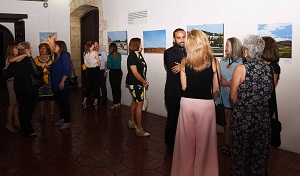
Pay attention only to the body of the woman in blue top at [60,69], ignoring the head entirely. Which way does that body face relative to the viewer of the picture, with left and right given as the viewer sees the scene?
facing to the left of the viewer

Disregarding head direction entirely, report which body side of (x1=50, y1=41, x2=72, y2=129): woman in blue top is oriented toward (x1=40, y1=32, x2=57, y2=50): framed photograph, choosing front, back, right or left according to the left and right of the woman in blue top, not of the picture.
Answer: right

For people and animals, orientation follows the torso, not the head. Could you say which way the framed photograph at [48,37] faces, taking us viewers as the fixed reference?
facing the viewer

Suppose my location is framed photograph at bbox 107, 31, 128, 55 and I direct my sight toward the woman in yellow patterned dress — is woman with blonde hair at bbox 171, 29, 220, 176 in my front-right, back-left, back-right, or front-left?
front-left

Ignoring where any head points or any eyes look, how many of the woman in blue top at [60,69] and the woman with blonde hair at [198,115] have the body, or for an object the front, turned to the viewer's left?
1

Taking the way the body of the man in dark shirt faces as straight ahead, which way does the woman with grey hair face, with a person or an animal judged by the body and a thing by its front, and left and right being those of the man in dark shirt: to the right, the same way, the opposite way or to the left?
the opposite way

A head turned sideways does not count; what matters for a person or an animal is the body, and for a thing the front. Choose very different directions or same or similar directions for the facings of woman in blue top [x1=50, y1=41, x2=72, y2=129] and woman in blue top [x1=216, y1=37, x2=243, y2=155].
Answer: same or similar directions

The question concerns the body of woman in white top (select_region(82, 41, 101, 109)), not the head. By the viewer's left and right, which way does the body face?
facing away from the viewer and to the right of the viewer

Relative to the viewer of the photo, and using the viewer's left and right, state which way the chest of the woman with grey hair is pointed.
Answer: facing away from the viewer and to the left of the viewer

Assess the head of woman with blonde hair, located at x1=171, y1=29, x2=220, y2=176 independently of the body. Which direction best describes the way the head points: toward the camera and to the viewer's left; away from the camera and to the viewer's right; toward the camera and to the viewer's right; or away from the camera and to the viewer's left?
away from the camera and to the viewer's left

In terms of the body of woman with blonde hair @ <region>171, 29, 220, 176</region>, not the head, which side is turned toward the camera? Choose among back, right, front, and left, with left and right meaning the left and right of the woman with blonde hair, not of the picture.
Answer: back
